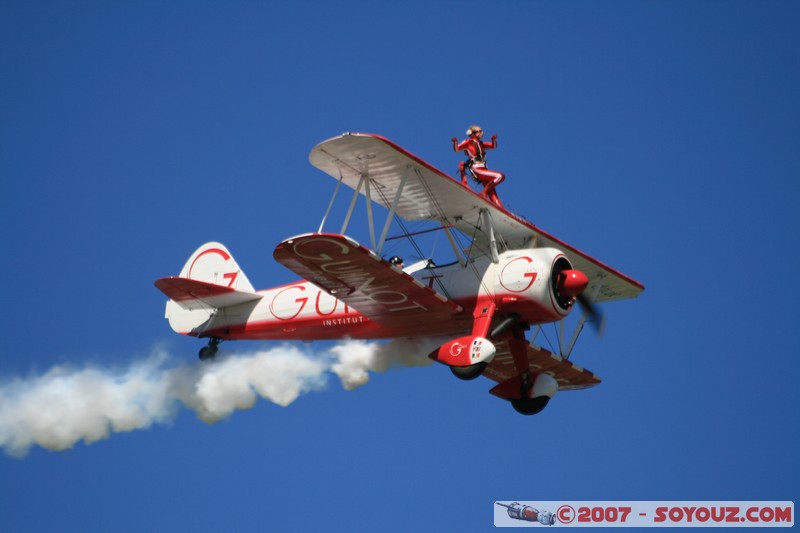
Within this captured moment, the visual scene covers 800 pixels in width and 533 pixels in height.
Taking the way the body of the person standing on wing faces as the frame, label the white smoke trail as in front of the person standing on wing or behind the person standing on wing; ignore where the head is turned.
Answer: behind

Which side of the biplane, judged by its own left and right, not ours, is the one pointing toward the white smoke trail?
back

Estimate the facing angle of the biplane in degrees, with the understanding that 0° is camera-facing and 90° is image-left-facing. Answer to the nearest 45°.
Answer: approximately 315°
